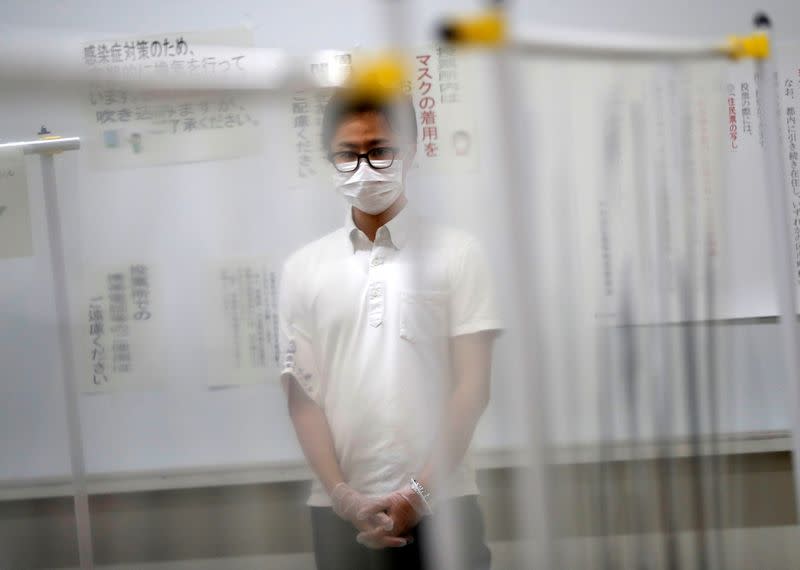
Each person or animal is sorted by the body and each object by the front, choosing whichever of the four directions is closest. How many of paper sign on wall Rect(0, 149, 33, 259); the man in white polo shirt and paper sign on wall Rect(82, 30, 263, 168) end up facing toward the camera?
3

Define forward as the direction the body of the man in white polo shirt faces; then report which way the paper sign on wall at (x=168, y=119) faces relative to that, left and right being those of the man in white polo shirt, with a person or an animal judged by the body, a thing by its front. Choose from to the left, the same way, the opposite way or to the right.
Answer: the same way

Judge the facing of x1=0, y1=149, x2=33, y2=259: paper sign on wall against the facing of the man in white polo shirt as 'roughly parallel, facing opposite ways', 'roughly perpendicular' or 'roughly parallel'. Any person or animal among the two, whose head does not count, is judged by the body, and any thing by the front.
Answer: roughly parallel

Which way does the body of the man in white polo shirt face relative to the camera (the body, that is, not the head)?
toward the camera

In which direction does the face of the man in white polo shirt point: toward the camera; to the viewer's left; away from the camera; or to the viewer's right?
toward the camera

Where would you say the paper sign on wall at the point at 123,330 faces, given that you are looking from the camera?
facing the viewer

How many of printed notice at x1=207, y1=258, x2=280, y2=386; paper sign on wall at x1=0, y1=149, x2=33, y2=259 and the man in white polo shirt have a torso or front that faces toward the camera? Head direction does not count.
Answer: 3

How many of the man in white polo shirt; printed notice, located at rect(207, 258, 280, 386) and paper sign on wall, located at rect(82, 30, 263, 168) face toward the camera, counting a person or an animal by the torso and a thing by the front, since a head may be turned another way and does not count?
3

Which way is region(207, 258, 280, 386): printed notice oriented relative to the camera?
toward the camera

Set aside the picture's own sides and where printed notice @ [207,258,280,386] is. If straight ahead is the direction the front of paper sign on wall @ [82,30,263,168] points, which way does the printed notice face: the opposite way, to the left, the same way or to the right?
the same way
